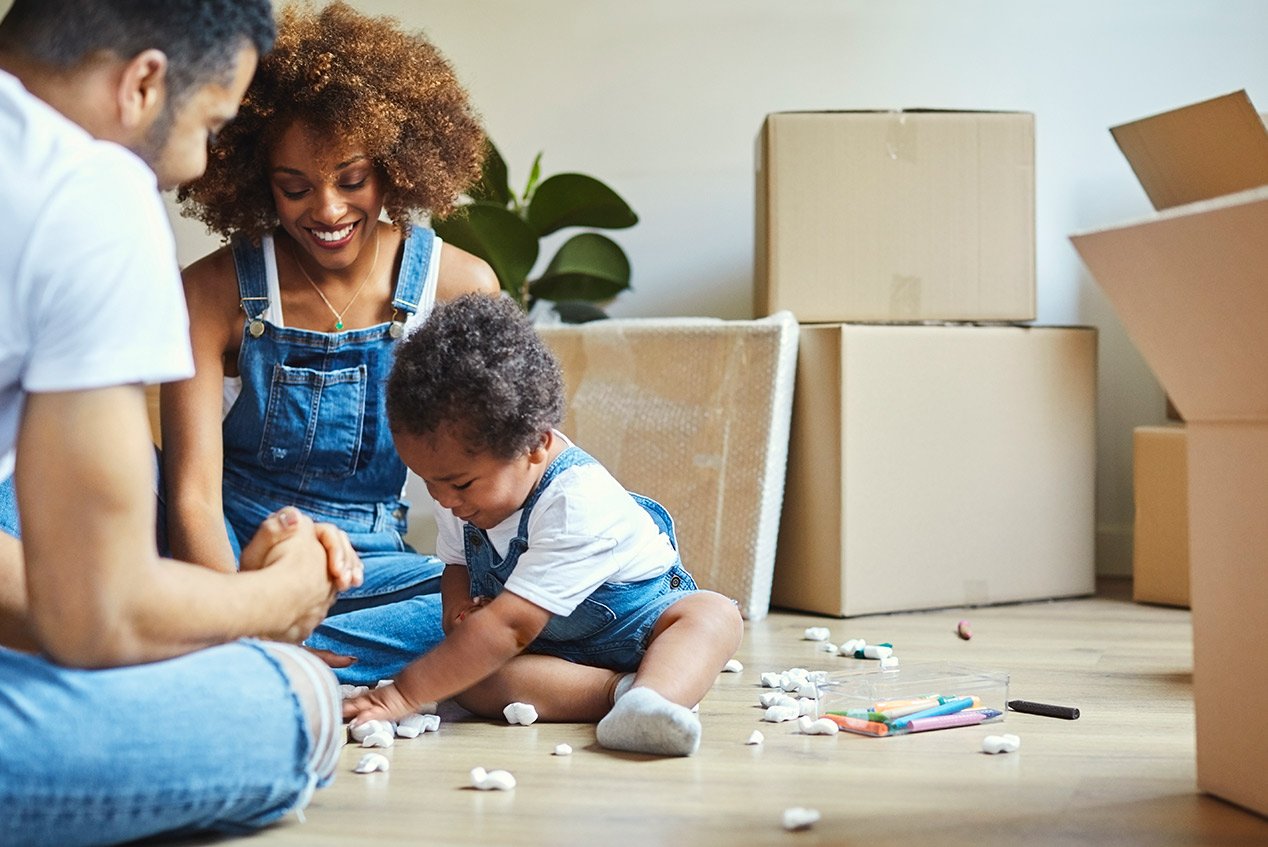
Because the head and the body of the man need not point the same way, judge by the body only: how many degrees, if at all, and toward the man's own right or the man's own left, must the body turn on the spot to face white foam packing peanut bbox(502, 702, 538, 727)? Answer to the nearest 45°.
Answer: approximately 45° to the man's own left

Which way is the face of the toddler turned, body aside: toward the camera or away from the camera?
toward the camera

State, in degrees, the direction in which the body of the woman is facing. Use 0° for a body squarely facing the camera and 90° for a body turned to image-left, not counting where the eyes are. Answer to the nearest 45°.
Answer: approximately 0°

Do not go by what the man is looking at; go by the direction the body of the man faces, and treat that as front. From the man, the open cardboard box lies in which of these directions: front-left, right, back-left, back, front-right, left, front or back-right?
front

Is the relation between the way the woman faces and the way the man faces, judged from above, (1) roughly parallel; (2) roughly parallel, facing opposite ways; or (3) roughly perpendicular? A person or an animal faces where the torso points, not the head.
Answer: roughly perpendicular

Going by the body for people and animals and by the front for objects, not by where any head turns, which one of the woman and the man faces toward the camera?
the woman

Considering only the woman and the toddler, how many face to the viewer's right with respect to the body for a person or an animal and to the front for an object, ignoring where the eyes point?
0

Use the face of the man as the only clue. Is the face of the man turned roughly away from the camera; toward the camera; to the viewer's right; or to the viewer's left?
to the viewer's right

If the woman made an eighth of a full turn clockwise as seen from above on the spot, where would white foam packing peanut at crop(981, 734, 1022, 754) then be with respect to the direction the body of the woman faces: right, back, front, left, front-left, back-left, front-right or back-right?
left

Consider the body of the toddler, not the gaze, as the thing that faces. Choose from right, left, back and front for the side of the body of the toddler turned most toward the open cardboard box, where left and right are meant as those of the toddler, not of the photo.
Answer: left

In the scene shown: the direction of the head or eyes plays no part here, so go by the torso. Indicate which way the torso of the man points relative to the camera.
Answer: to the viewer's right

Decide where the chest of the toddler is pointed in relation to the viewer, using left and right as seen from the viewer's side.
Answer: facing the viewer and to the left of the viewer
